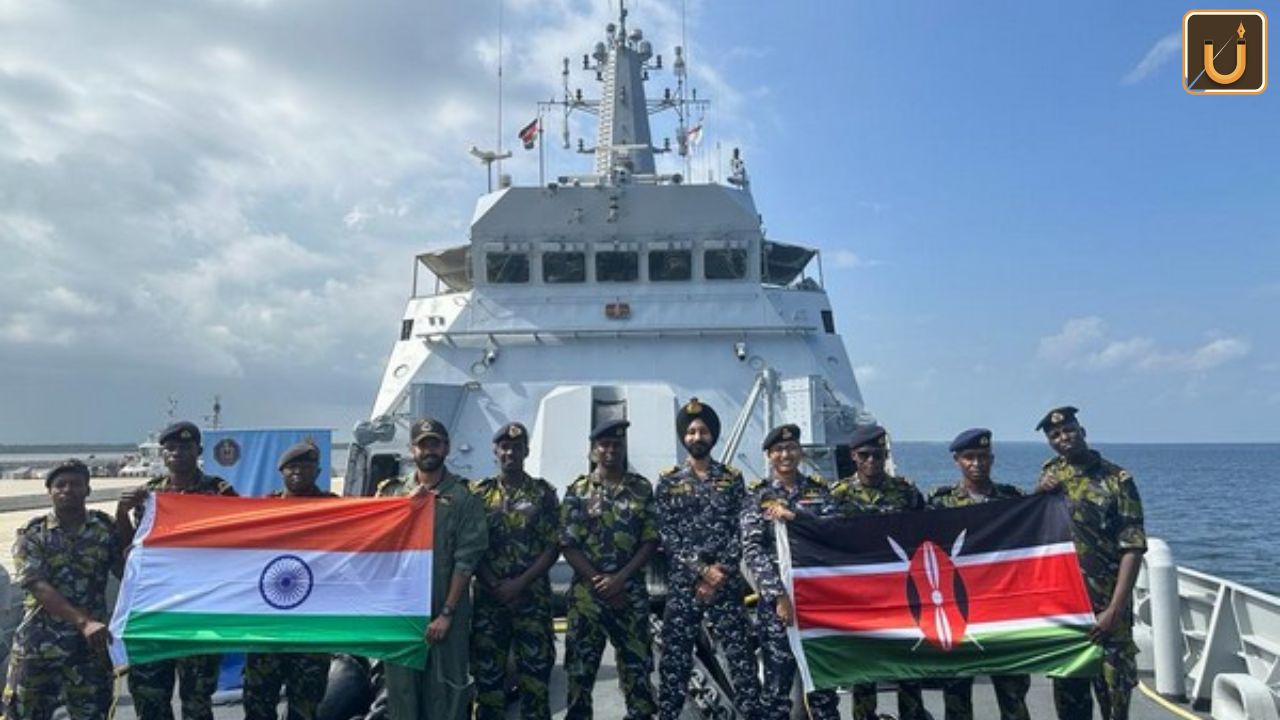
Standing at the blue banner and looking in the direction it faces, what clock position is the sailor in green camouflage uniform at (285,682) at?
The sailor in green camouflage uniform is roughly at 12 o'clock from the blue banner.

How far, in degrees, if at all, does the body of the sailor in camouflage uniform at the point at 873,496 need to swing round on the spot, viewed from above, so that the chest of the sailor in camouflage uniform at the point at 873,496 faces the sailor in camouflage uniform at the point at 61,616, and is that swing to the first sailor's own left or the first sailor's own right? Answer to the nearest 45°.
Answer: approximately 90° to the first sailor's own right

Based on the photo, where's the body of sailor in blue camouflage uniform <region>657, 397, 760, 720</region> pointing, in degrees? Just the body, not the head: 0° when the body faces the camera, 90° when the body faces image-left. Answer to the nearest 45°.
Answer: approximately 0°

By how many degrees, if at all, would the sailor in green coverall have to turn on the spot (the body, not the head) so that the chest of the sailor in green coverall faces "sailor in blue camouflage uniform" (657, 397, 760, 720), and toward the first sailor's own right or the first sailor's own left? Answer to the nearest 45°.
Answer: approximately 90° to the first sailor's own left

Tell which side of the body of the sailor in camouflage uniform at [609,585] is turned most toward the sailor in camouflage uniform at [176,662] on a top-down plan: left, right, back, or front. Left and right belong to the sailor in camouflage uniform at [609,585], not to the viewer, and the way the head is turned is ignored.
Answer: right

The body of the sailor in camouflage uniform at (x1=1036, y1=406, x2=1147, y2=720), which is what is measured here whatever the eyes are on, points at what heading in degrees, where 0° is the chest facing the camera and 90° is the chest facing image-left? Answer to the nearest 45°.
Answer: approximately 45°

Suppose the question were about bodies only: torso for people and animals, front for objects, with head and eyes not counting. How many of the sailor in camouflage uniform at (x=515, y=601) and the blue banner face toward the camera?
2

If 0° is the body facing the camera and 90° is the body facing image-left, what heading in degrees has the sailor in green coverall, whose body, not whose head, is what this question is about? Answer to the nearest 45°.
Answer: approximately 0°

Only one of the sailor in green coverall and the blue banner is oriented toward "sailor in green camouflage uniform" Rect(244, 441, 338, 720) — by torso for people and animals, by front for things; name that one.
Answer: the blue banner

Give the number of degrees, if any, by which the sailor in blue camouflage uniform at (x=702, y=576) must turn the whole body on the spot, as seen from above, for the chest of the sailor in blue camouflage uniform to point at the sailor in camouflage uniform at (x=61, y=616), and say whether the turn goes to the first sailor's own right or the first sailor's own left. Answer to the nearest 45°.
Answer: approximately 90° to the first sailor's own right
